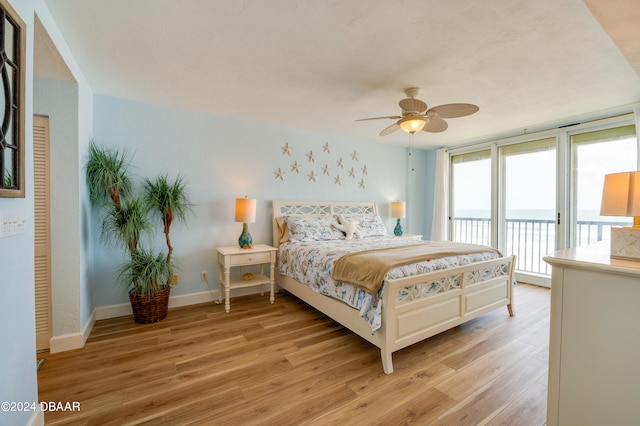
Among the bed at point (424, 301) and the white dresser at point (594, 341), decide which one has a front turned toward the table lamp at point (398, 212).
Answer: the white dresser

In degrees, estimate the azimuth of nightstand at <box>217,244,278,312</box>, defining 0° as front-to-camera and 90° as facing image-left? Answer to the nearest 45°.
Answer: approximately 315°

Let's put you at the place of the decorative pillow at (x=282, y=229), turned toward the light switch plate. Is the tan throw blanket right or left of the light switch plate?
left

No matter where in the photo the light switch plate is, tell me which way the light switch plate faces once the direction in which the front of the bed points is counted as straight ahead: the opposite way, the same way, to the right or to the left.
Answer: to the left

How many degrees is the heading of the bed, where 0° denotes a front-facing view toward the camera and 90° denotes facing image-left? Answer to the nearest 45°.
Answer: approximately 315°

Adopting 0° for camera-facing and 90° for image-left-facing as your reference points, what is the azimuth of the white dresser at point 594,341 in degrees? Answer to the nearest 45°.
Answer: approximately 135°

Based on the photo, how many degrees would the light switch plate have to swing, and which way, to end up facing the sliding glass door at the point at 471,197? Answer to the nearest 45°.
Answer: approximately 45° to its left

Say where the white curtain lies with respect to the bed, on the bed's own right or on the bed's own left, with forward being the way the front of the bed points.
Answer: on the bed's own left

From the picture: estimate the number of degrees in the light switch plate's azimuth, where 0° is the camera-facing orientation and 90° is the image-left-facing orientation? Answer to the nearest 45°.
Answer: approximately 315°

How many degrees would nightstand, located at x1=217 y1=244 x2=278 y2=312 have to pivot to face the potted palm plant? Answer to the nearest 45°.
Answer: approximately 135° to its right
